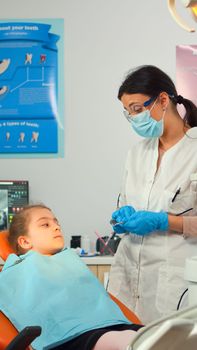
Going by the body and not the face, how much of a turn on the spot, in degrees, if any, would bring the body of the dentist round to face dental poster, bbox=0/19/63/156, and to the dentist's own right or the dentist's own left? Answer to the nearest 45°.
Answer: approximately 90° to the dentist's own right

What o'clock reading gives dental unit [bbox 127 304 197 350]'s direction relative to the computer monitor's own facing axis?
The dental unit is roughly at 12 o'clock from the computer monitor.

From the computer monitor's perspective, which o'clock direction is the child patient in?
The child patient is roughly at 12 o'clock from the computer monitor.

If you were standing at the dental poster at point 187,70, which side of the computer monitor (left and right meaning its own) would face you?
left

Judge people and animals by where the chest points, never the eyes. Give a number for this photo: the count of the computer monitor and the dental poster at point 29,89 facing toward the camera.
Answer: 2

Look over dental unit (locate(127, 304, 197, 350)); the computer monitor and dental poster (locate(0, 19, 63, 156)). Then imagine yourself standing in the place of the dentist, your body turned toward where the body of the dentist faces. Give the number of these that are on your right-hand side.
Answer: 2

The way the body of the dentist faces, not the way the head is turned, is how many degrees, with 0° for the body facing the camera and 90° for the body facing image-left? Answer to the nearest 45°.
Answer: approximately 45°

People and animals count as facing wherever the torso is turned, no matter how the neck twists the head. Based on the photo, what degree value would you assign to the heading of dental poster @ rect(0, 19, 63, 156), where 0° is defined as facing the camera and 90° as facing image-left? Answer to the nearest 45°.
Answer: approximately 0°
